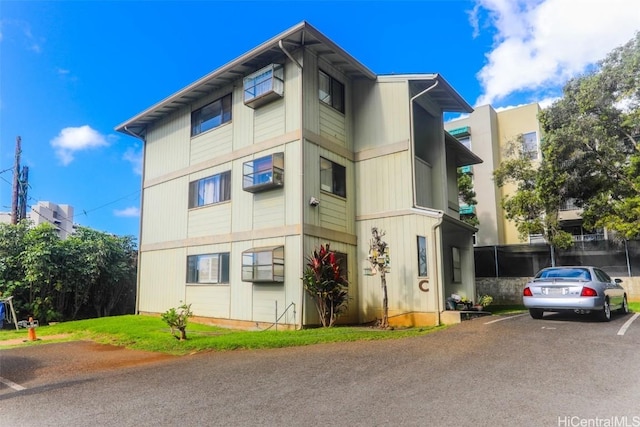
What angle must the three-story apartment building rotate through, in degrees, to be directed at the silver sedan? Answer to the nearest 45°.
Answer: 0° — it already faces it

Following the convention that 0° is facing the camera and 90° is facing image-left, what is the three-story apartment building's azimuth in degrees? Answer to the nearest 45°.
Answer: approximately 315°

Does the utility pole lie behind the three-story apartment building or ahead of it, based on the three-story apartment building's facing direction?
behind

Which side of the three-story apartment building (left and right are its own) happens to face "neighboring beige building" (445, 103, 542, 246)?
left

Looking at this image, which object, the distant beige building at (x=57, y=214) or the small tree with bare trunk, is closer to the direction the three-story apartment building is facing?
the small tree with bare trunk

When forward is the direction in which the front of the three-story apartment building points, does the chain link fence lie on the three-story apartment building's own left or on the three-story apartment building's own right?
on the three-story apartment building's own left

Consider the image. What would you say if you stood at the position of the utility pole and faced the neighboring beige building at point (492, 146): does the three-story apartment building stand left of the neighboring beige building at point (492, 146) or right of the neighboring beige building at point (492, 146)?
right

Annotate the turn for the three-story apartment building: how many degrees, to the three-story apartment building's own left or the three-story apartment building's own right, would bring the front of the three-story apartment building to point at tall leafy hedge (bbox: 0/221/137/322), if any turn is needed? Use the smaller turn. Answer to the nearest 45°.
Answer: approximately 180°

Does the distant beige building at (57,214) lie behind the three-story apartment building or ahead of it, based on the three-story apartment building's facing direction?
behind

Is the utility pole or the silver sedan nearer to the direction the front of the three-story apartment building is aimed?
the silver sedan

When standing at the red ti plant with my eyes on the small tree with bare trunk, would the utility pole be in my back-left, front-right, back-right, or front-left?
back-left

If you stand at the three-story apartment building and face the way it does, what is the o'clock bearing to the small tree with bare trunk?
The small tree with bare trunk is roughly at 12 o'clock from the three-story apartment building.
